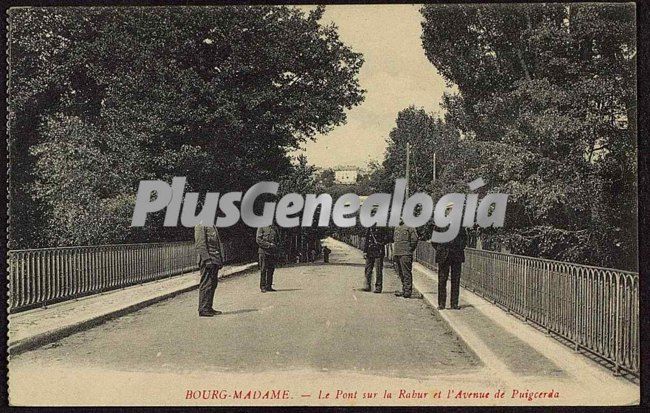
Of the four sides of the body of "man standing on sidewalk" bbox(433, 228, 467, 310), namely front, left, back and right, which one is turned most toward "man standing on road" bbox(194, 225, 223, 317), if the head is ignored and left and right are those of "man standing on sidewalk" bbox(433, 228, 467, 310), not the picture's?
right

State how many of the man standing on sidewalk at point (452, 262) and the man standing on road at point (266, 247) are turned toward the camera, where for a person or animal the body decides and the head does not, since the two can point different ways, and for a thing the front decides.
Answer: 2

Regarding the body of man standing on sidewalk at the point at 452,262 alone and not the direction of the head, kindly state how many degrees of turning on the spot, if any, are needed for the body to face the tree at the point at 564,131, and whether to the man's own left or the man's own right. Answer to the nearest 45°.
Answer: approximately 135° to the man's own left

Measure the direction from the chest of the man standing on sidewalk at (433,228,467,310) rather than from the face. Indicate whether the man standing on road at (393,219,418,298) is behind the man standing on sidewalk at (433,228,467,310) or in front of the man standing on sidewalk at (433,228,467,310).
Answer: behind

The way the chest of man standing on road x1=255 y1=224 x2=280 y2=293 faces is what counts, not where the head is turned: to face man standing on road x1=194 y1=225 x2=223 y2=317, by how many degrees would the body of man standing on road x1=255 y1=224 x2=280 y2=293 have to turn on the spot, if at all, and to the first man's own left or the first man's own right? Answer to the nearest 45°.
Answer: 0° — they already face them

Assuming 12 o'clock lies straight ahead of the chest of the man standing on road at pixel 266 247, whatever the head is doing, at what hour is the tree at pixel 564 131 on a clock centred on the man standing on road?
The tree is roughly at 9 o'clock from the man standing on road.

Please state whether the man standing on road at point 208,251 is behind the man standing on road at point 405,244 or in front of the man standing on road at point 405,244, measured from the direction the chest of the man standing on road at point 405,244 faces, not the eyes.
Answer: in front

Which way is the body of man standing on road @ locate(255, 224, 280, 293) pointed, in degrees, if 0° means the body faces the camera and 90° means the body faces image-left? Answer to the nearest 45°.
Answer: approximately 0°

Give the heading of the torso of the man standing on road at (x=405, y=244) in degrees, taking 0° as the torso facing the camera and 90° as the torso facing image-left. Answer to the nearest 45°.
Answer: approximately 45°
